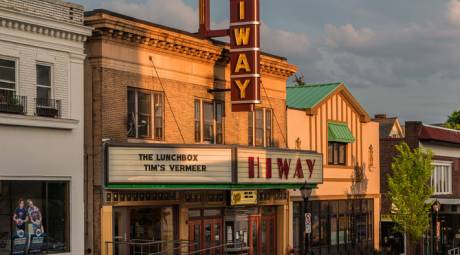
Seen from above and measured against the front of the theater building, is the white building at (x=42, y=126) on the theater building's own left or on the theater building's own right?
on the theater building's own right

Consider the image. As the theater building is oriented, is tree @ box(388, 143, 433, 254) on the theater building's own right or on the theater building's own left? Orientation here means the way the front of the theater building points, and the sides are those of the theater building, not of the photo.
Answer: on the theater building's own left

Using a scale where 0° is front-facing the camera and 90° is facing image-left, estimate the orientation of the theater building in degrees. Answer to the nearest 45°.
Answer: approximately 315°

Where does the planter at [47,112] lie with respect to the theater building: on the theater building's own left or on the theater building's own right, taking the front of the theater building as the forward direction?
on the theater building's own right
